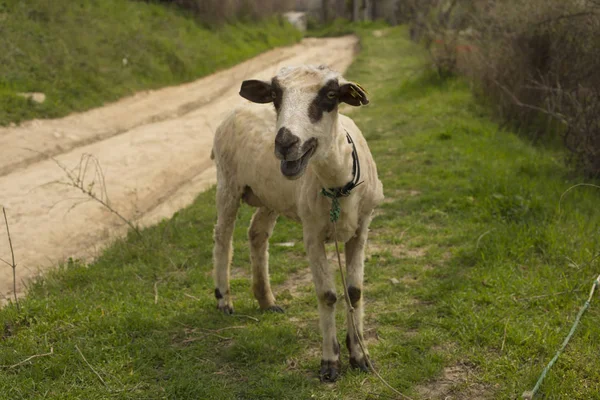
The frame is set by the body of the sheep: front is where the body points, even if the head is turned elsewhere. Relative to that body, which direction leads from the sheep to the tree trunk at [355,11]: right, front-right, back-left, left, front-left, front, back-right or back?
back-left

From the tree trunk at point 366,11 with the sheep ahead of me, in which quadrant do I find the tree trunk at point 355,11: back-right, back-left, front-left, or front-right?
front-right

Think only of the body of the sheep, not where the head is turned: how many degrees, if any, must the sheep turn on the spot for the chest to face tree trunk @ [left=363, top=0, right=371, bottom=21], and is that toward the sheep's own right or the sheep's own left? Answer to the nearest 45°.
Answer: approximately 135° to the sheep's own left

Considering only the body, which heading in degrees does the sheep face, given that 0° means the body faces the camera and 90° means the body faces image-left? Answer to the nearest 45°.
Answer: approximately 315°
